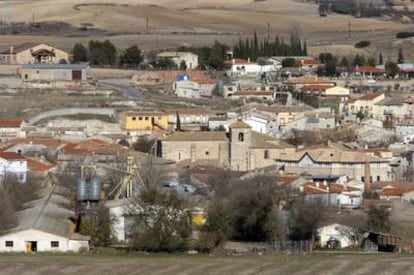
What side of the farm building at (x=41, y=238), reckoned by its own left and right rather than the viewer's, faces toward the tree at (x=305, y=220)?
left

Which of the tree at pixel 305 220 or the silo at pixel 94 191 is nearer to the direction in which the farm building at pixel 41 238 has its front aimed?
the tree

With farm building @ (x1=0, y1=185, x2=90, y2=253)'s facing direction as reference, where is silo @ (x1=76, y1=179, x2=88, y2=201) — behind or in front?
behind

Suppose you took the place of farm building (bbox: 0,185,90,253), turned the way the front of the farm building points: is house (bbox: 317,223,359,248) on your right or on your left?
on your left

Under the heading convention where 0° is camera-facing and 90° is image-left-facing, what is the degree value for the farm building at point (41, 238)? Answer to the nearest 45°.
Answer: approximately 0°

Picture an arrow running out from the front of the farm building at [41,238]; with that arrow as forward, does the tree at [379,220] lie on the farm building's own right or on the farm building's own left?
on the farm building's own left

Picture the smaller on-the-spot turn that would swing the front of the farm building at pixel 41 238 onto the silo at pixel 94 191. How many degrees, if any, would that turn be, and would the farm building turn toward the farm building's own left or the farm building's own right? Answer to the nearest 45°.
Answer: approximately 135° to the farm building's own left

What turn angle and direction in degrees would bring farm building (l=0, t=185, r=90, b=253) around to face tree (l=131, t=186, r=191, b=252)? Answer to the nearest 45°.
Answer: approximately 90° to its left

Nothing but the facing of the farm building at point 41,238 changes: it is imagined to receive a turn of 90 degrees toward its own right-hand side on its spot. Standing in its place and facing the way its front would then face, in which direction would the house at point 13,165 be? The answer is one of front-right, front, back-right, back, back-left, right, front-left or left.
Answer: right
